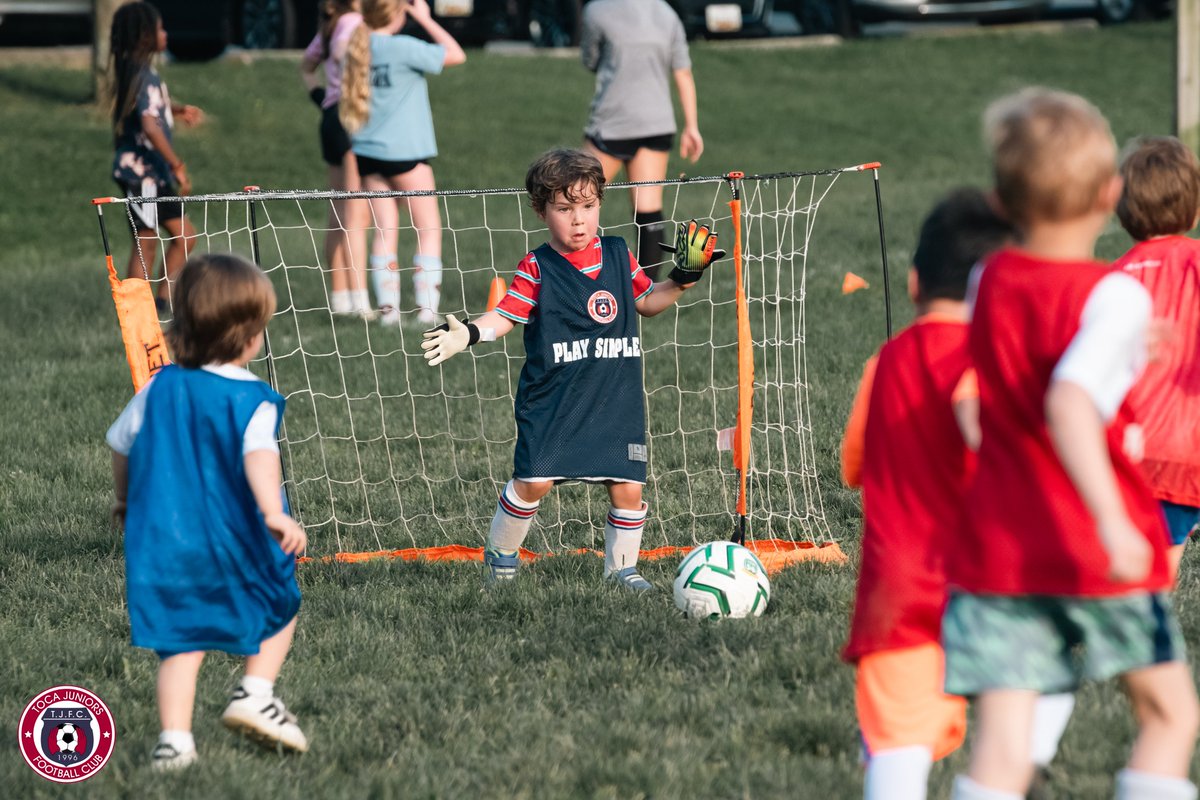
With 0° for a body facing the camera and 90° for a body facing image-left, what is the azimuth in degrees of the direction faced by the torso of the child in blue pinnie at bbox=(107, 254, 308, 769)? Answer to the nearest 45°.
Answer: approximately 225°

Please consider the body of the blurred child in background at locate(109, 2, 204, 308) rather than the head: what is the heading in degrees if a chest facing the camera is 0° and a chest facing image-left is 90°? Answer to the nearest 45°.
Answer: approximately 270°

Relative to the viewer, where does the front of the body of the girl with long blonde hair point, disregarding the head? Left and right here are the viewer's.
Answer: facing away from the viewer and to the right of the viewer

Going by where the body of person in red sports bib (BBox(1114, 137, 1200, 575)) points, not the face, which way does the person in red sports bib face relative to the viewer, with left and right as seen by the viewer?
facing away from the viewer

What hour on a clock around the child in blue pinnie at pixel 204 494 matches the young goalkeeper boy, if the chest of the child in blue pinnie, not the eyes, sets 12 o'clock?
The young goalkeeper boy is roughly at 12 o'clock from the child in blue pinnie.

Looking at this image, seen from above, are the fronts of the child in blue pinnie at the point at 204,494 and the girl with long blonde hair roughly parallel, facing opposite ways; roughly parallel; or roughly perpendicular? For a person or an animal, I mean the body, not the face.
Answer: roughly parallel

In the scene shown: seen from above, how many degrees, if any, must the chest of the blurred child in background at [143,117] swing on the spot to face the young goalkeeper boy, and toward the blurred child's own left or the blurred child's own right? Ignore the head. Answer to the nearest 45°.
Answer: approximately 90° to the blurred child's own right

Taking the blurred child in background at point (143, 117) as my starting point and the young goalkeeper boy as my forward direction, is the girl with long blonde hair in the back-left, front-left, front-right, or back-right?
front-left

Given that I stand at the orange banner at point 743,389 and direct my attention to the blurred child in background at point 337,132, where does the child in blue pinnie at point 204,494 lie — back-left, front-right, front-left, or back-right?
back-left

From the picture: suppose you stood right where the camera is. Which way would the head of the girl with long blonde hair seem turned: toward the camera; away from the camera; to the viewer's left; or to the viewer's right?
away from the camera

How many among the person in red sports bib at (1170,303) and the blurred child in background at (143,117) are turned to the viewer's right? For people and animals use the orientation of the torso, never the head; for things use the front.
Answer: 1

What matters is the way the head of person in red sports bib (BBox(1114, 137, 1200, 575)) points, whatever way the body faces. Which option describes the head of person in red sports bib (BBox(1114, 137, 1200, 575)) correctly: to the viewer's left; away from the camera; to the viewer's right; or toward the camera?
away from the camera

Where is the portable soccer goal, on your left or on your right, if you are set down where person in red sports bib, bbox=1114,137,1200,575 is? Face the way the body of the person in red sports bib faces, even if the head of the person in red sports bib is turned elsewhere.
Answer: on your left

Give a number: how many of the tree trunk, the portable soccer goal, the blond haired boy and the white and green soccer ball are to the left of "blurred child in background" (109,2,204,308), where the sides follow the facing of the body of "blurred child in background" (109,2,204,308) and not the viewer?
1
